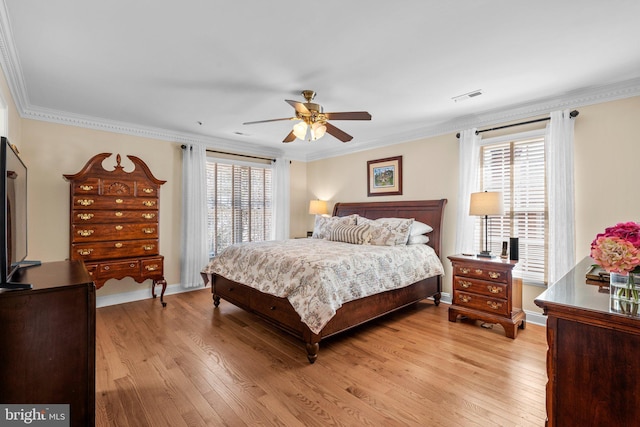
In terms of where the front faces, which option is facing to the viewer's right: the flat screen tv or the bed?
the flat screen tv

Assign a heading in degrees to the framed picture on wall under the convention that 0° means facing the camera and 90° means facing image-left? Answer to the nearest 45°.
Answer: approximately 45°

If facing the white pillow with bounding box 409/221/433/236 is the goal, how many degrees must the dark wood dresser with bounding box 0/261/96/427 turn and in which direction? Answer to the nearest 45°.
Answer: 0° — it already faces it

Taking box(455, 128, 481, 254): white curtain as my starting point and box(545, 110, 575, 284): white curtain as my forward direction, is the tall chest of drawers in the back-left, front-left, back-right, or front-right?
back-right

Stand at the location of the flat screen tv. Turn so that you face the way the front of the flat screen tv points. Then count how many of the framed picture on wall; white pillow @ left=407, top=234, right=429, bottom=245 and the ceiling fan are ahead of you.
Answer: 3

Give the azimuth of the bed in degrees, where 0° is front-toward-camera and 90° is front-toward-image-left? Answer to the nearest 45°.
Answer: approximately 45°

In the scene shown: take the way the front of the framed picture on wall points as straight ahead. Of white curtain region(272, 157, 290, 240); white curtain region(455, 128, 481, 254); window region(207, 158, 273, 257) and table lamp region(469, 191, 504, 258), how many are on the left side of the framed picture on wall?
2

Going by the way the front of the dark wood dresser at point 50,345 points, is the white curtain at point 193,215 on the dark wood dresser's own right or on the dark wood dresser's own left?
on the dark wood dresser's own left

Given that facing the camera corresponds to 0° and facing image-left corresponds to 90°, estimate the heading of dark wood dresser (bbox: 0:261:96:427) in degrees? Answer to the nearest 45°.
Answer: approximately 270°

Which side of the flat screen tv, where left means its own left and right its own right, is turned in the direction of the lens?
right
